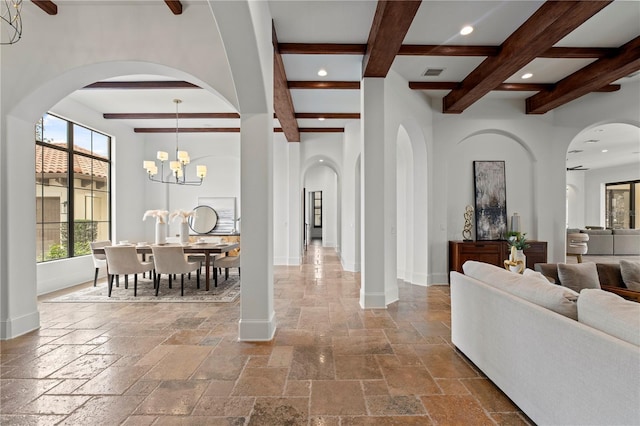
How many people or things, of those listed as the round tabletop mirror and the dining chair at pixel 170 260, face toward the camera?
1

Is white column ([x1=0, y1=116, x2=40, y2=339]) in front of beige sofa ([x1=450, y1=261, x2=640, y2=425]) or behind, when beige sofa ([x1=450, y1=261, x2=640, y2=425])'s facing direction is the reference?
behind

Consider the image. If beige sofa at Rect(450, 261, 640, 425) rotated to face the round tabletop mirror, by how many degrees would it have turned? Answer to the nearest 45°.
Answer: approximately 90° to its left

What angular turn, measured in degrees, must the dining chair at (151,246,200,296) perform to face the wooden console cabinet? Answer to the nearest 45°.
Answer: approximately 45° to its right

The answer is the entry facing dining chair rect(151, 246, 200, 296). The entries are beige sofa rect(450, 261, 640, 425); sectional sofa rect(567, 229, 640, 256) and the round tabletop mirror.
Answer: the round tabletop mirror

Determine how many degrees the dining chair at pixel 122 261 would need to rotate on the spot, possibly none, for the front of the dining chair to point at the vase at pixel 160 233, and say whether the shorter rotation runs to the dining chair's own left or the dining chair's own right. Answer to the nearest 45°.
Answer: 0° — it already faces it

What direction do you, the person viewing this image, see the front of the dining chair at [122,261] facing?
facing away from the viewer and to the right of the viewer

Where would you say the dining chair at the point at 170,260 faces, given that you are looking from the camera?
facing away from the viewer and to the right of the viewer
